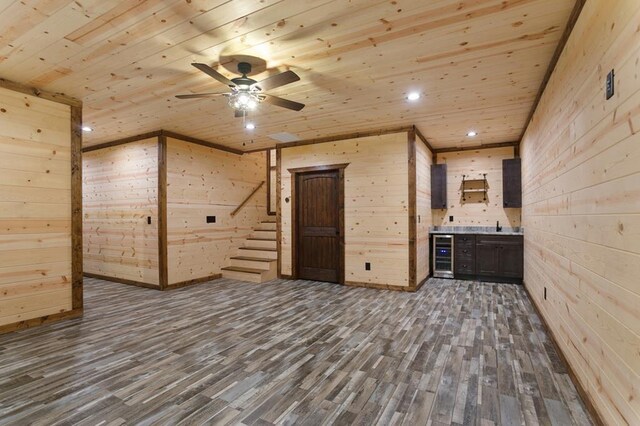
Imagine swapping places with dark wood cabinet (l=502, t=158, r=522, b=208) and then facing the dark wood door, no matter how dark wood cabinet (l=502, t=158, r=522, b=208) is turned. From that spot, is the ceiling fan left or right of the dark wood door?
left

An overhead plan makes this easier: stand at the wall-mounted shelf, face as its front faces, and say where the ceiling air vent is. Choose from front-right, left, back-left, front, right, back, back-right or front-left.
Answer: front-right

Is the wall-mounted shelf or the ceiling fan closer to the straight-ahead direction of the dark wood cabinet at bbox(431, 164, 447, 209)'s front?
the ceiling fan

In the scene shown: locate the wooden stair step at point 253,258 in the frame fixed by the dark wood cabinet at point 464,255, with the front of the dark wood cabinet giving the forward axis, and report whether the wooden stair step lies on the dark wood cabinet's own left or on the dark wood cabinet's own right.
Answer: on the dark wood cabinet's own right
